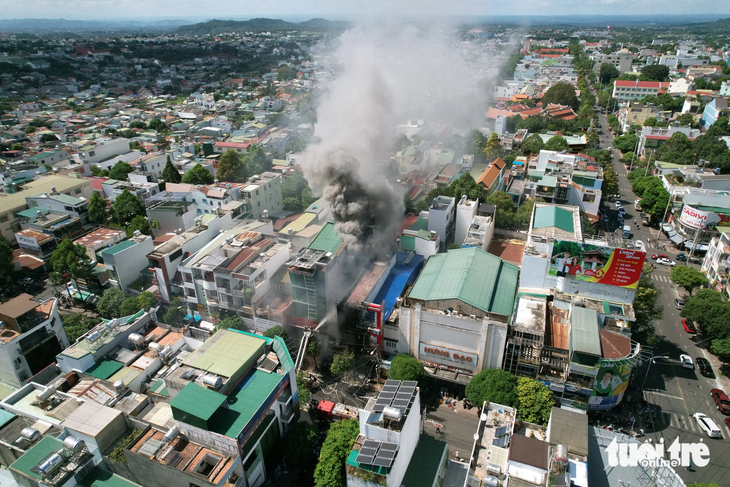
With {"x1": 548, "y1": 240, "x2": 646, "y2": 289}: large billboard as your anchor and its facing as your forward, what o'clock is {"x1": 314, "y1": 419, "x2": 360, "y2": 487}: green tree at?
The green tree is roughly at 1 o'clock from the large billboard.

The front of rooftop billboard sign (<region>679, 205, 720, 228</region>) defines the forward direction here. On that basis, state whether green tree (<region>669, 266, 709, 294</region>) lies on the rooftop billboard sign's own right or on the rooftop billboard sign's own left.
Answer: on the rooftop billboard sign's own left

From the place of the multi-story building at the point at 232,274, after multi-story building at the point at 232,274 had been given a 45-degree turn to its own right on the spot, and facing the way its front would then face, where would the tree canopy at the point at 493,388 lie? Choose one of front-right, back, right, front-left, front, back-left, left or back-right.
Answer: back-left

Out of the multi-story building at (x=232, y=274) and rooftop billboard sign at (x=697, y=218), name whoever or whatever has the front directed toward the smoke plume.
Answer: the rooftop billboard sign

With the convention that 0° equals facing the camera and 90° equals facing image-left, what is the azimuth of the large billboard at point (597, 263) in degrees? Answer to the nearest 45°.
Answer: approximately 0°

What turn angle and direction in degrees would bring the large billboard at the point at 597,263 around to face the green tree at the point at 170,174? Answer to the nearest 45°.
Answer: approximately 90° to its right

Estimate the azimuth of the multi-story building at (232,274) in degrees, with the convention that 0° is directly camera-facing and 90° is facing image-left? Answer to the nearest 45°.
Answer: approximately 45°

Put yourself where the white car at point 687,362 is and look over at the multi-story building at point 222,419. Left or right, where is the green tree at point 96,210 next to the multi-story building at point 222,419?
right

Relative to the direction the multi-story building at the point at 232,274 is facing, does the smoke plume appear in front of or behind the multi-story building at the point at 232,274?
behind

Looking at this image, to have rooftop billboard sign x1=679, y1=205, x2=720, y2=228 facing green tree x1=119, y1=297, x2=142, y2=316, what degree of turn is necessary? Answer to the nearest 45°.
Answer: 0° — it already faces it

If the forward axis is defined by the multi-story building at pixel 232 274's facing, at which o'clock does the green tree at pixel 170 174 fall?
The green tree is roughly at 4 o'clock from the multi-story building.

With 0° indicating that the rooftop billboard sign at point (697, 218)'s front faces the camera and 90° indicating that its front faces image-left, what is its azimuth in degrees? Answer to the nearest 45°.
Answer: approximately 45°

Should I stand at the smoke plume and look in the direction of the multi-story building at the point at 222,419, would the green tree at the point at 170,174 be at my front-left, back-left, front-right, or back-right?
back-right

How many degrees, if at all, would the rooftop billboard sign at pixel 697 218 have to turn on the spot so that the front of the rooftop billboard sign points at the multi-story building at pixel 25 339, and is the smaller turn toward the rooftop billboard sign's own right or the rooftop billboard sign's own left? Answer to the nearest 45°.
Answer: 0° — it already faces it

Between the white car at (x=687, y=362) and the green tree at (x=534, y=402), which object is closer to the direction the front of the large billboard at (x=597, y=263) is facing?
the green tree

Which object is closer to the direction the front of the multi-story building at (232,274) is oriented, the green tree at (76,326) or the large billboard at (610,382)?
the green tree

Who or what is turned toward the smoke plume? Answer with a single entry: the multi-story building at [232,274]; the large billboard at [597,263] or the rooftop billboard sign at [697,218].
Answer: the rooftop billboard sign
